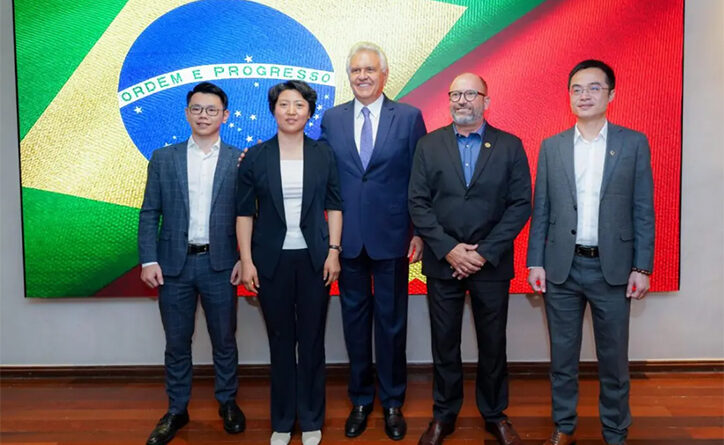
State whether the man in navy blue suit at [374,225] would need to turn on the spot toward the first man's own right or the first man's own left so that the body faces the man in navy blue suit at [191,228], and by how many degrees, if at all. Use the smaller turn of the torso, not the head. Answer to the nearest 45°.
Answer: approximately 90° to the first man's own right

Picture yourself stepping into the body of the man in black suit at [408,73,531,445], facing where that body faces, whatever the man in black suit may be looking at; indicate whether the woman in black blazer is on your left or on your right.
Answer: on your right

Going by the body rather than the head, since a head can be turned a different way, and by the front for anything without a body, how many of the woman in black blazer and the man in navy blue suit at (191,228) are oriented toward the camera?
2

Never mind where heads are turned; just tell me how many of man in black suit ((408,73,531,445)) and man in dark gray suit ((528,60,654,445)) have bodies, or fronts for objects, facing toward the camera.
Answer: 2
